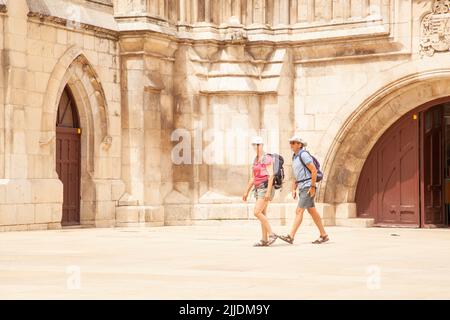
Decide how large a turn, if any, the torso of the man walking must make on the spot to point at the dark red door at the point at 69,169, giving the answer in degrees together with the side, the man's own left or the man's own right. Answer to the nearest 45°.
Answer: approximately 45° to the man's own right

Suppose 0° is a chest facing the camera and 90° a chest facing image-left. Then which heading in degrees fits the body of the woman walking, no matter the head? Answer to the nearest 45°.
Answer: approximately 45°

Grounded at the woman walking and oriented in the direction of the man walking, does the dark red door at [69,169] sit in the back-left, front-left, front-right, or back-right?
back-left

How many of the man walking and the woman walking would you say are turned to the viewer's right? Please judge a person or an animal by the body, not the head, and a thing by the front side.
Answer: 0

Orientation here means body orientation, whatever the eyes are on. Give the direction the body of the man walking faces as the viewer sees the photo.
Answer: to the viewer's left
